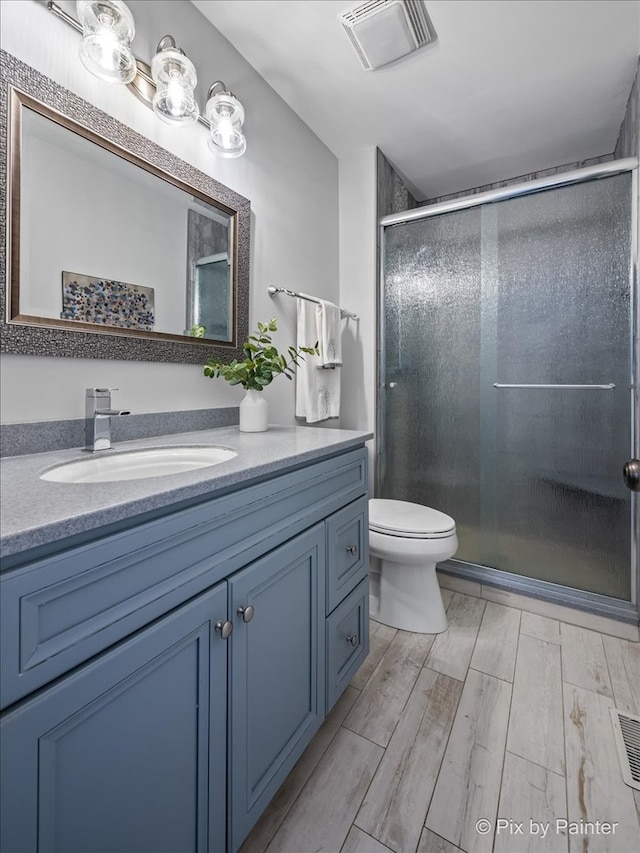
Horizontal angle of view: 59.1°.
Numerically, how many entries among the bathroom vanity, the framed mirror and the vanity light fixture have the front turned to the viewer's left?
0

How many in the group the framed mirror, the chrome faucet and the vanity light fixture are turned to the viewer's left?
0

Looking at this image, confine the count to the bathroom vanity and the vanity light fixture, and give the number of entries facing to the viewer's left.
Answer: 0

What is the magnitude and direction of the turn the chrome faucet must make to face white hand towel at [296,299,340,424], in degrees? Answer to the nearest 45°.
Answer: approximately 90° to its left

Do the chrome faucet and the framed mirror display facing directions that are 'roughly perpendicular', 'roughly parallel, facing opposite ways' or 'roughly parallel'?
roughly parallel

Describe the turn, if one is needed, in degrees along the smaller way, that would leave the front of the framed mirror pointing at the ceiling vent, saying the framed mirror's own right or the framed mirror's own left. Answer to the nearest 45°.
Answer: approximately 45° to the framed mirror's own left

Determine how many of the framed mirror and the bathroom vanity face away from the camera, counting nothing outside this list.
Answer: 0

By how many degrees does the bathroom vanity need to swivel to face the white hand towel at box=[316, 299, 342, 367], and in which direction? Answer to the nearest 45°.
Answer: approximately 90° to its left

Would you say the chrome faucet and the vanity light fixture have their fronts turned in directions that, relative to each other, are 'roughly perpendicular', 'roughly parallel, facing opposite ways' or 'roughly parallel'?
roughly parallel

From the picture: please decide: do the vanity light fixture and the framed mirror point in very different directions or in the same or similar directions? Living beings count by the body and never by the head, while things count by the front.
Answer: same or similar directions

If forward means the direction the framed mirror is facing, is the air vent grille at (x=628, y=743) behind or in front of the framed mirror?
in front

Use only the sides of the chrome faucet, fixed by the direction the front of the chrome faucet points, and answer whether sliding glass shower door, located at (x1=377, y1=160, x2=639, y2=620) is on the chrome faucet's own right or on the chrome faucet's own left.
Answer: on the chrome faucet's own left
